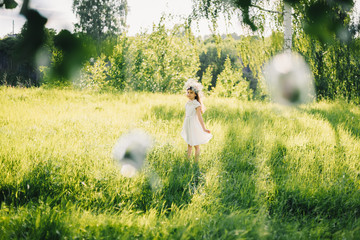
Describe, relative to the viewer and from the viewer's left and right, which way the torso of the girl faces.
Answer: facing the viewer and to the left of the viewer
